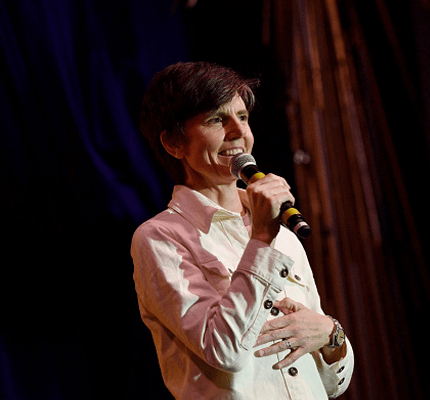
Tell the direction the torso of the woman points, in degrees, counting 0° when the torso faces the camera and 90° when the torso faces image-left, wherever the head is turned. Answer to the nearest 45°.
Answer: approximately 315°
